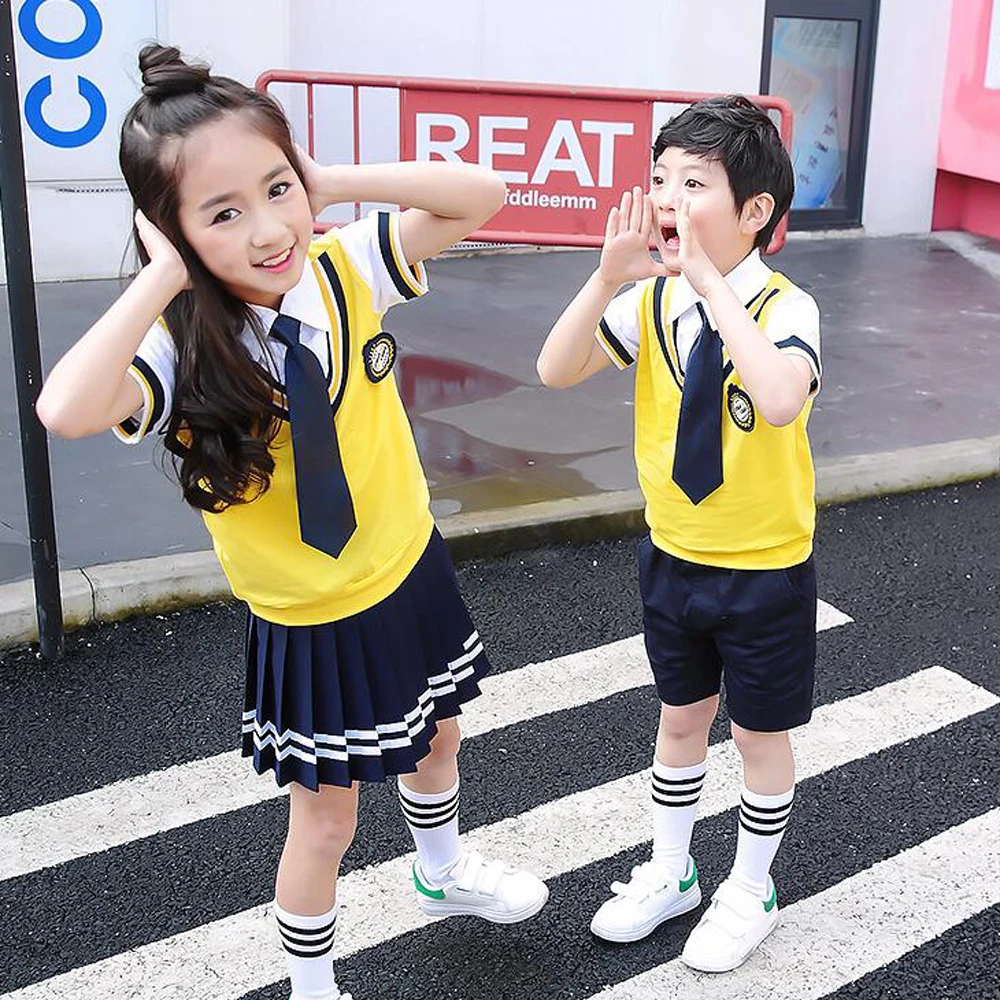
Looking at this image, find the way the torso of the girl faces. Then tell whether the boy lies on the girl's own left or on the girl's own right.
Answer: on the girl's own left

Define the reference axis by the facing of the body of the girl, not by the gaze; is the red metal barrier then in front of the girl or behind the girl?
behind

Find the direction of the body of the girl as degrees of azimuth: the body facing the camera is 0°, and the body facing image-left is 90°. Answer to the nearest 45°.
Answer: approximately 0°

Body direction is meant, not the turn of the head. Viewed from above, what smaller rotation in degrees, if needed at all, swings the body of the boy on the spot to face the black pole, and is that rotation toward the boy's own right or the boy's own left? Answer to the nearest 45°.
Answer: approximately 90° to the boy's own right

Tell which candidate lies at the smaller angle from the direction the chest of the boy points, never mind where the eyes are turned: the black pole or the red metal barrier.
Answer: the black pole

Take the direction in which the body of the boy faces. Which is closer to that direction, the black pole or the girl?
the girl

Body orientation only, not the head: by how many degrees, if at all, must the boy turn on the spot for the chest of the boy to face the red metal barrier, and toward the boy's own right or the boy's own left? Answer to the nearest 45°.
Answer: approximately 135° to the boy's own right

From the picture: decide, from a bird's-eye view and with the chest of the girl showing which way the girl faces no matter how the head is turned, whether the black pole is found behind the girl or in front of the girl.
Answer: behind

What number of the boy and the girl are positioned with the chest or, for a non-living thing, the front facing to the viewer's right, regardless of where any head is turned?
0

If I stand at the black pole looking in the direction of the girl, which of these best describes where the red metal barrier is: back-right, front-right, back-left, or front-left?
back-left

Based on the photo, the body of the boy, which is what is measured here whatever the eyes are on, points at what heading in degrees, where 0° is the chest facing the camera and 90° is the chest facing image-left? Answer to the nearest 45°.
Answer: approximately 45°
